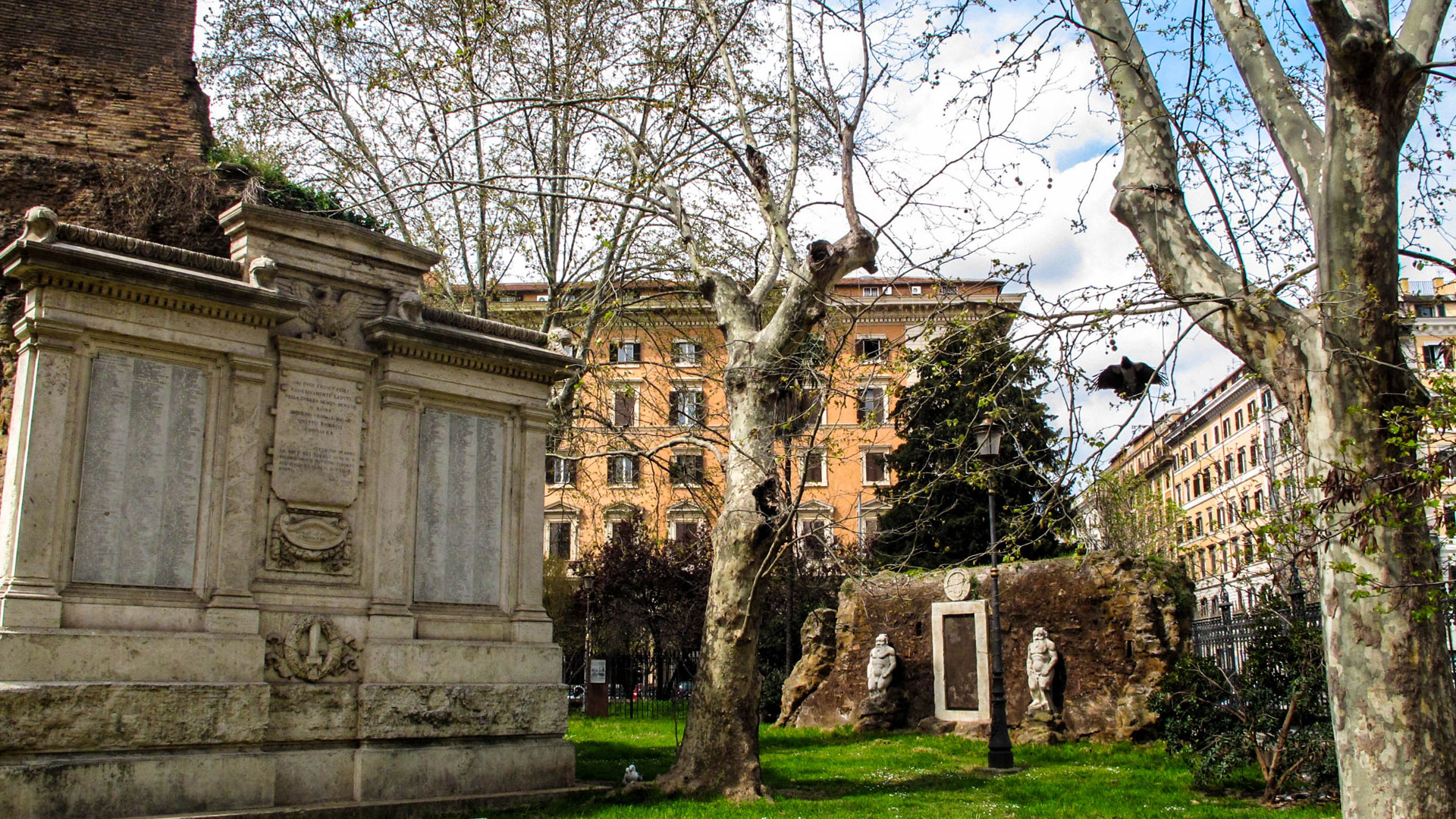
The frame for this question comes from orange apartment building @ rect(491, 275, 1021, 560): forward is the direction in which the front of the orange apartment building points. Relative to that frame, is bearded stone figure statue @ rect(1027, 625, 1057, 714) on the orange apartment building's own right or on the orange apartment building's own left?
on the orange apartment building's own left

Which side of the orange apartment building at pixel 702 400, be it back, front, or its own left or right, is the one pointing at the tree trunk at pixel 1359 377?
front

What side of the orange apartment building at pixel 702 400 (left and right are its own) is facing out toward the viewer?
front

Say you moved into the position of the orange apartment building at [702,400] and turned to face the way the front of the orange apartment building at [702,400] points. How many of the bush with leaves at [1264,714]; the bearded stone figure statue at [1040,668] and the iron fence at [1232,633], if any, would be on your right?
0
